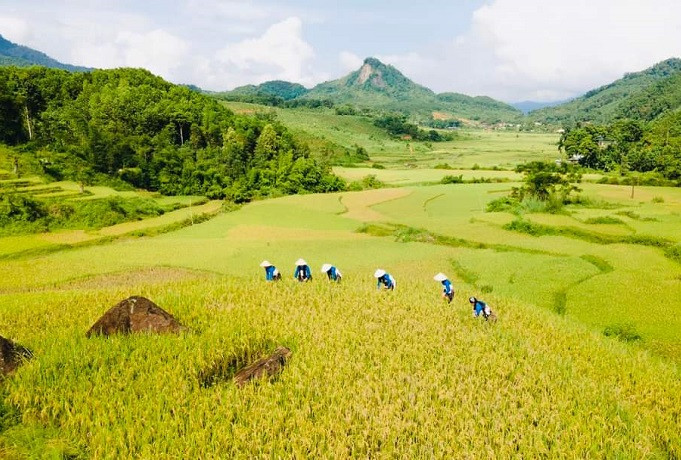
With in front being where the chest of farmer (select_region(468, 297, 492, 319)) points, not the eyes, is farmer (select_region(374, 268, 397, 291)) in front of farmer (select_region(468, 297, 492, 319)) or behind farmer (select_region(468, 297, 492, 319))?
in front

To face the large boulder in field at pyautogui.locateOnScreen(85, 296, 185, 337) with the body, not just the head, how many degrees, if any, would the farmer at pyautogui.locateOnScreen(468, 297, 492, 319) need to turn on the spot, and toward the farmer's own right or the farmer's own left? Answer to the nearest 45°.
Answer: approximately 45° to the farmer's own left

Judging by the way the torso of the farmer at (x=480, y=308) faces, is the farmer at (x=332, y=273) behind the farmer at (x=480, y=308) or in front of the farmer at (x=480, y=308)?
in front

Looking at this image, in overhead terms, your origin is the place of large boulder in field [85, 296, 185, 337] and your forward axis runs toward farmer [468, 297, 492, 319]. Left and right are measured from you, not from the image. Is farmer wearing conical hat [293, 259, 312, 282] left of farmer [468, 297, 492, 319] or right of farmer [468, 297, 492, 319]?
left

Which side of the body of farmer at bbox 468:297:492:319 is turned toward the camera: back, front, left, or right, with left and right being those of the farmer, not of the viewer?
left
